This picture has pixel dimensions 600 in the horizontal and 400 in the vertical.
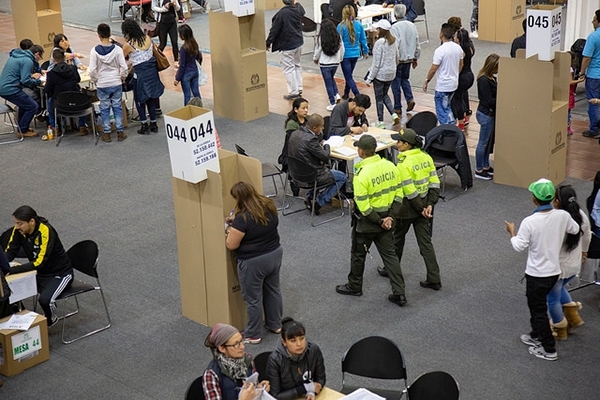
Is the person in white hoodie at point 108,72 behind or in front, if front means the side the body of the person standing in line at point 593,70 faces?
in front

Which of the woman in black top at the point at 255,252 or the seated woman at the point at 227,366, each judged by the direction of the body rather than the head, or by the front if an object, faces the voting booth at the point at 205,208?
the woman in black top

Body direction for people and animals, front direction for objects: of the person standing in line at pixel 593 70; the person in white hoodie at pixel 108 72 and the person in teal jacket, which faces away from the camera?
the person in white hoodie at pixel 108 72

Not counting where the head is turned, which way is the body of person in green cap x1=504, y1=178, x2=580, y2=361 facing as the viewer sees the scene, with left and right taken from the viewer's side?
facing away from the viewer and to the left of the viewer

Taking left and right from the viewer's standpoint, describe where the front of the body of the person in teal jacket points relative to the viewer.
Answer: facing to the right of the viewer

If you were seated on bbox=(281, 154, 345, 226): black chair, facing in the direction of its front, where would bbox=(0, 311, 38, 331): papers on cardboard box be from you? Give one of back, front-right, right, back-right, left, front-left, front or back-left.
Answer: back

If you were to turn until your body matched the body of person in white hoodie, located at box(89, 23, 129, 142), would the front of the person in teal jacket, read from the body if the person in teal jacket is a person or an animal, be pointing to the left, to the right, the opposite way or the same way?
to the right

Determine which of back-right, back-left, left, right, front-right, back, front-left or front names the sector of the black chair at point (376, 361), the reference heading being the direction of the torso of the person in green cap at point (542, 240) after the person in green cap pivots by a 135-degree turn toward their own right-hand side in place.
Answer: back-right

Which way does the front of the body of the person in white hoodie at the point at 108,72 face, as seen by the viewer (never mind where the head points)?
away from the camera

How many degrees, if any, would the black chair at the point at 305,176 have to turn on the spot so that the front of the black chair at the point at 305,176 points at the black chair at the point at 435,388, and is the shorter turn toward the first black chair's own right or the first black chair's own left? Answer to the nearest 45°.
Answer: approximately 135° to the first black chair's own right

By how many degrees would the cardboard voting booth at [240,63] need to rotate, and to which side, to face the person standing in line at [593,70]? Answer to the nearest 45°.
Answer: approximately 45° to its left

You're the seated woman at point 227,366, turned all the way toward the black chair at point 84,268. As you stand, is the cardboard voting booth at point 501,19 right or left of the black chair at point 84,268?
right

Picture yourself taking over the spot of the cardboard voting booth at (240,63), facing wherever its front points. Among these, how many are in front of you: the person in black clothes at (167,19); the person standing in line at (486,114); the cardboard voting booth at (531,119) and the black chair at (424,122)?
3
